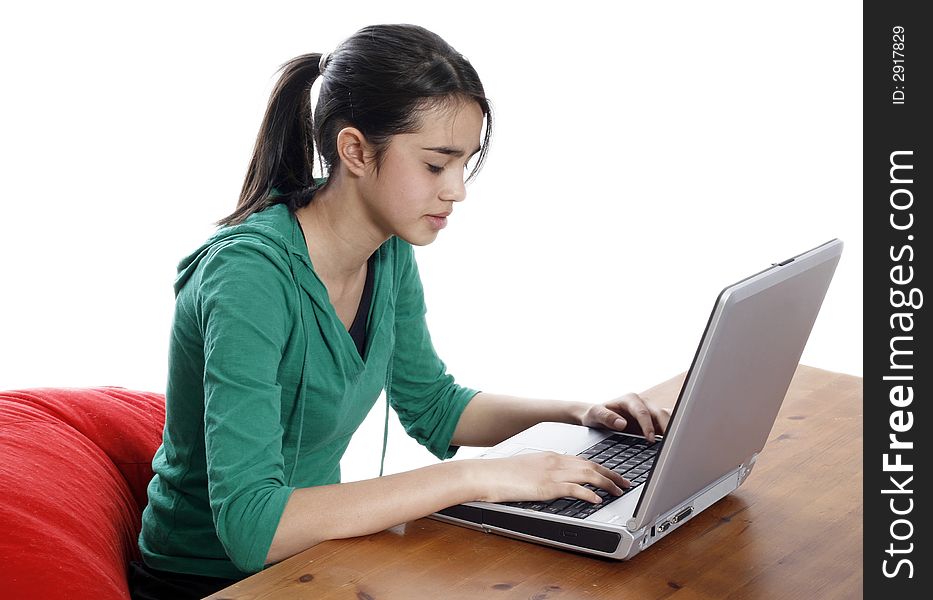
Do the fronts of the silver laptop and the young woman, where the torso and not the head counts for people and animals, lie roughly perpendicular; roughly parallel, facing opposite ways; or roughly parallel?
roughly parallel, facing opposite ways

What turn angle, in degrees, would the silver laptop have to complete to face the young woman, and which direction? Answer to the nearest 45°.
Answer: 0° — it already faces them

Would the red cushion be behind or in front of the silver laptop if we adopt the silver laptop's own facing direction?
in front

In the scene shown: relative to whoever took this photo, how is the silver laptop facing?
facing away from the viewer and to the left of the viewer
